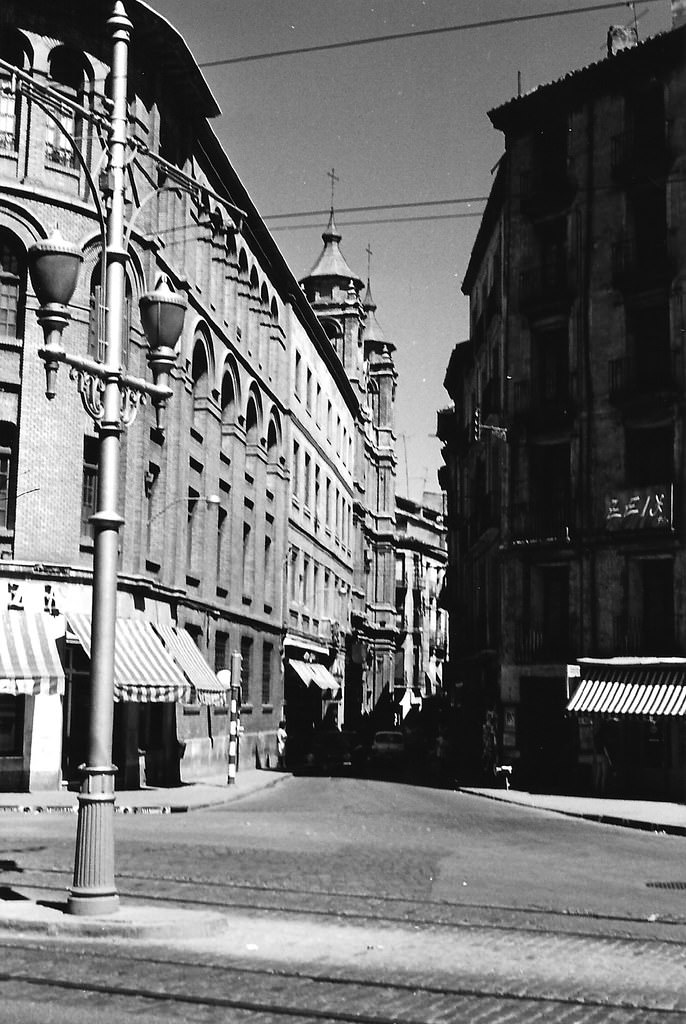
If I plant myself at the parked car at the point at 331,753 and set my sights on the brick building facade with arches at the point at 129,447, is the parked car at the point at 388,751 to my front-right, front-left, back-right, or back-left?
back-left

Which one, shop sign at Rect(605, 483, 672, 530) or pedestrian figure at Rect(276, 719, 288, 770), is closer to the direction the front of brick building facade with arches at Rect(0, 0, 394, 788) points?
the shop sign

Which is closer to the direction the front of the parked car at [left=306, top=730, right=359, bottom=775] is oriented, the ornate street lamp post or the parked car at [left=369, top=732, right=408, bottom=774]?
the ornate street lamp post

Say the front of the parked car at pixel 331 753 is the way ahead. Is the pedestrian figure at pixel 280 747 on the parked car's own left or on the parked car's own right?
on the parked car's own right

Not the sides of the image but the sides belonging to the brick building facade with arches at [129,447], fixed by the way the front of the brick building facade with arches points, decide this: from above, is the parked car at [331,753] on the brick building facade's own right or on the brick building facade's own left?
on the brick building facade's own left

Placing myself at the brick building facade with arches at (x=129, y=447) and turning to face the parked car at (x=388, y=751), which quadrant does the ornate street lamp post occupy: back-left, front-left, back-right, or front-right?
back-right

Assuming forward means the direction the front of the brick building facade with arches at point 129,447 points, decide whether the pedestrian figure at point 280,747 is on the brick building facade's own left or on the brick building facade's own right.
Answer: on the brick building facade's own left

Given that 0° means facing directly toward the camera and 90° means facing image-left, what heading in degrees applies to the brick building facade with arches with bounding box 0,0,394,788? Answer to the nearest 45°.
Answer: approximately 315°
